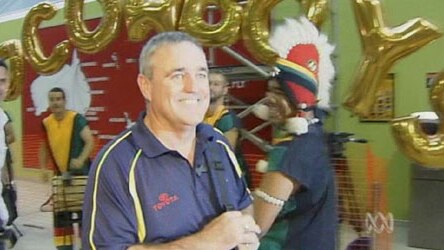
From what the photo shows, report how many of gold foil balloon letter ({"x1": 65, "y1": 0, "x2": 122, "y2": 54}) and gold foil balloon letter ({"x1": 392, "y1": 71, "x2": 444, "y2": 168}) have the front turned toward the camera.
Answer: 2

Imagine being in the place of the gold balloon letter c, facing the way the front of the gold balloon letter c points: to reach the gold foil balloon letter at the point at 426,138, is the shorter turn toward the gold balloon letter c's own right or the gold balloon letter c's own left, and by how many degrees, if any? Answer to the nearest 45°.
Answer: approximately 45° to the gold balloon letter c's own left

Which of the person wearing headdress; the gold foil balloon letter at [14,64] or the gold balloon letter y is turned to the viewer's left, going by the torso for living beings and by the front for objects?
the person wearing headdress

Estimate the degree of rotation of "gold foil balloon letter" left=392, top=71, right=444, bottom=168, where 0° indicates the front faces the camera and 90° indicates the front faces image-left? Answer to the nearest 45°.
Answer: approximately 0°

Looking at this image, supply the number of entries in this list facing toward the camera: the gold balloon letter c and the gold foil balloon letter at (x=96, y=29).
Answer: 2

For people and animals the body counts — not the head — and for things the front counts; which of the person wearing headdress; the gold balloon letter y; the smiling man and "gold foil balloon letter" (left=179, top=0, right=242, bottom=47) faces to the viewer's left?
the person wearing headdress

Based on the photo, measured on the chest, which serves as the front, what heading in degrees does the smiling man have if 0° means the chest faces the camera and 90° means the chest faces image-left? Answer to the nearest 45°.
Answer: approximately 315°

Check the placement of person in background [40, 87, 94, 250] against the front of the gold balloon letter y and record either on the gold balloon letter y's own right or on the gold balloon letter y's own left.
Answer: on the gold balloon letter y's own right
